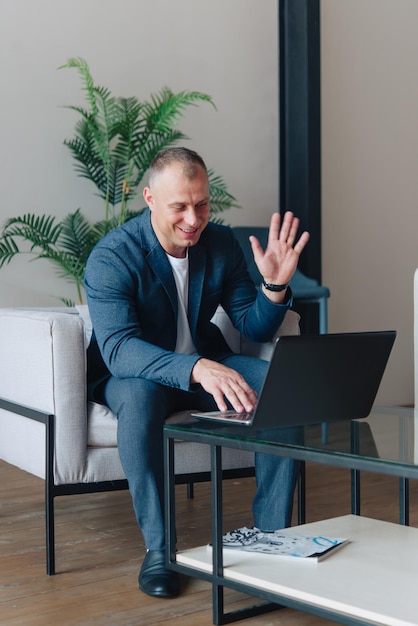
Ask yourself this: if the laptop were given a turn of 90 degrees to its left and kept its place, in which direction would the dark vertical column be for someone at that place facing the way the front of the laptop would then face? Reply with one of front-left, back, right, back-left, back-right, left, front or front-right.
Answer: back-right

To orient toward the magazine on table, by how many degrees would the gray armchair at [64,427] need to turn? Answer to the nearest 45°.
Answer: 0° — it already faces it

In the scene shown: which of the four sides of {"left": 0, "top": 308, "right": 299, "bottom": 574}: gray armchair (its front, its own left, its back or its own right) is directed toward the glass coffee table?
front

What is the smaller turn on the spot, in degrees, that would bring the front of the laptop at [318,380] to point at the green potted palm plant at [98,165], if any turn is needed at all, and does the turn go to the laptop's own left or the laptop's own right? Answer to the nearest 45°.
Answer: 0° — it already faces it

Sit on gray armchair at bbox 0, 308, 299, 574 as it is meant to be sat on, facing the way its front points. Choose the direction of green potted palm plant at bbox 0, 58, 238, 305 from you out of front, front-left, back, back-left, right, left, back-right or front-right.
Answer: back-left

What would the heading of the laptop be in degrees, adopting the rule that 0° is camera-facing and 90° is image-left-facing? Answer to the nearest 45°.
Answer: approximately 135°

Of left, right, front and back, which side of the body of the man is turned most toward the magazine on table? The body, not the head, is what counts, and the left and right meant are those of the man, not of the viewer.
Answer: front

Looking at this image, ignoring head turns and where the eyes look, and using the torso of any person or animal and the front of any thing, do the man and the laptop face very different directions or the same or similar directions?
very different directions

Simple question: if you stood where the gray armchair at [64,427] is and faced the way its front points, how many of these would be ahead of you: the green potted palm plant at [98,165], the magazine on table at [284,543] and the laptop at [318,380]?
2

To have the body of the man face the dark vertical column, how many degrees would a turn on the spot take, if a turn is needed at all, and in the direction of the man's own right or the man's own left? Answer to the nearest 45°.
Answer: approximately 135° to the man's own left

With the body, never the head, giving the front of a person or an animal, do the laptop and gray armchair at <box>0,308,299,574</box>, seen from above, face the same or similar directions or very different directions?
very different directions

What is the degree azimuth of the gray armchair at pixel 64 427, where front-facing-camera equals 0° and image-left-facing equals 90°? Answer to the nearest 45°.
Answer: approximately 315°

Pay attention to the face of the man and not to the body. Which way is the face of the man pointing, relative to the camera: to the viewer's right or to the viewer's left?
to the viewer's right
